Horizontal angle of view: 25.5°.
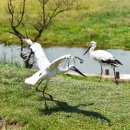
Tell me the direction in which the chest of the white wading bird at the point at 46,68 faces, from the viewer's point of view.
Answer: to the viewer's right

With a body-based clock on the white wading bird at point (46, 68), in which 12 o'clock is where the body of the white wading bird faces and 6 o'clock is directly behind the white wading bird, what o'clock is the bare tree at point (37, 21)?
The bare tree is roughly at 9 o'clock from the white wading bird.

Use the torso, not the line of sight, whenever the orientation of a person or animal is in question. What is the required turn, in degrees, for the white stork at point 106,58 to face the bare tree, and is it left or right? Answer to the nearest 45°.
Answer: approximately 45° to its right

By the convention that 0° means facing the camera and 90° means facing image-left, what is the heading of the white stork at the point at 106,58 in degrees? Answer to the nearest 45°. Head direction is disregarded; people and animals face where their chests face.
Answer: approximately 90°
